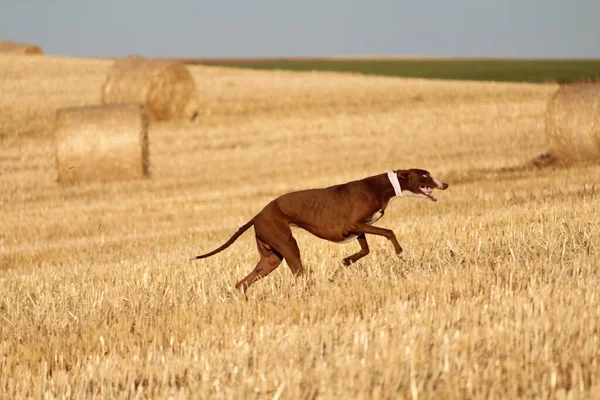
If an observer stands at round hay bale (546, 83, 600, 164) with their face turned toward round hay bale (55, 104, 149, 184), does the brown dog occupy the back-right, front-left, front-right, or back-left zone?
front-left

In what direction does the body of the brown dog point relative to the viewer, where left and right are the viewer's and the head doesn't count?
facing to the right of the viewer
